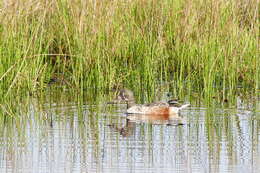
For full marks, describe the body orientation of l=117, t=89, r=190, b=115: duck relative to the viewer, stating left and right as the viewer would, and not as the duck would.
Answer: facing to the left of the viewer
